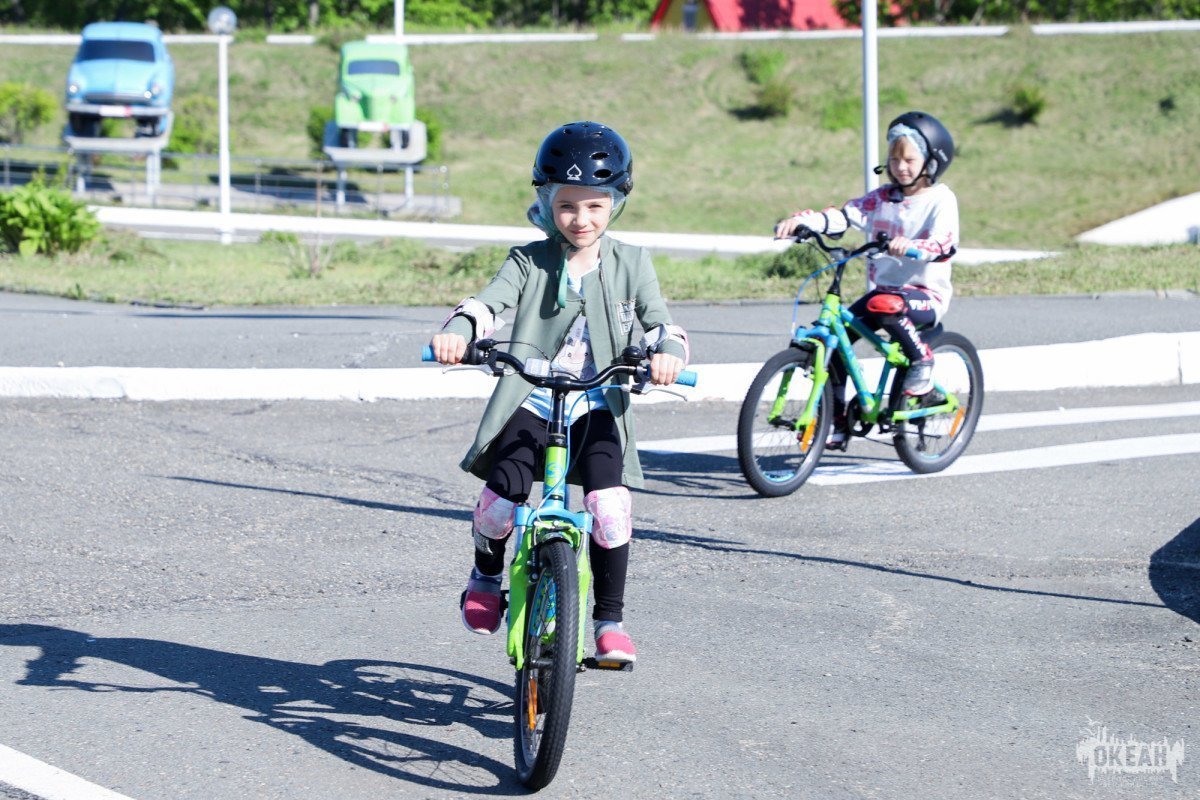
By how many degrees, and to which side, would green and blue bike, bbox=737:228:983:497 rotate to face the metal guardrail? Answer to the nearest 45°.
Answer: approximately 90° to its right

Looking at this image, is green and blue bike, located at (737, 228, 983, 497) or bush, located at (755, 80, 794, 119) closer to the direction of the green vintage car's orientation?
the green and blue bike

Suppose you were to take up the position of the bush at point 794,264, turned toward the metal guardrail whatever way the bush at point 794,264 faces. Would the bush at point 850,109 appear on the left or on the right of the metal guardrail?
right

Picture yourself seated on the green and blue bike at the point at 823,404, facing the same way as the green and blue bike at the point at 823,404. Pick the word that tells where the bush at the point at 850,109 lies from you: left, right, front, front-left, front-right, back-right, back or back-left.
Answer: back-right

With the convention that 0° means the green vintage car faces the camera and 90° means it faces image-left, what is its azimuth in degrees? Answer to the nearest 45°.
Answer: approximately 0°

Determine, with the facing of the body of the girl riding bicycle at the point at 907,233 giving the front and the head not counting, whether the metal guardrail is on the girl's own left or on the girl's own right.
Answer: on the girl's own right

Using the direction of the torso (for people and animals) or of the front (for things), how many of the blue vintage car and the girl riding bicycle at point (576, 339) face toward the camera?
2

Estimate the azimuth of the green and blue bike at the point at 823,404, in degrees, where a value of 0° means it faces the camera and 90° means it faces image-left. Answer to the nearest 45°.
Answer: approximately 45°

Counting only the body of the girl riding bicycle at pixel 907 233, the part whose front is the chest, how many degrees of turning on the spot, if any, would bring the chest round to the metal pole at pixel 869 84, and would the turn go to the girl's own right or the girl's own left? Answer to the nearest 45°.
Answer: approximately 135° to the girl's own right

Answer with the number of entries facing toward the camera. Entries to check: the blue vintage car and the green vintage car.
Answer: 2

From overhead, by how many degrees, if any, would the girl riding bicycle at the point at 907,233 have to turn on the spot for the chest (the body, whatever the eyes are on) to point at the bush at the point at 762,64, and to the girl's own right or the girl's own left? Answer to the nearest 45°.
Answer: approximately 135° to the girl's own right
